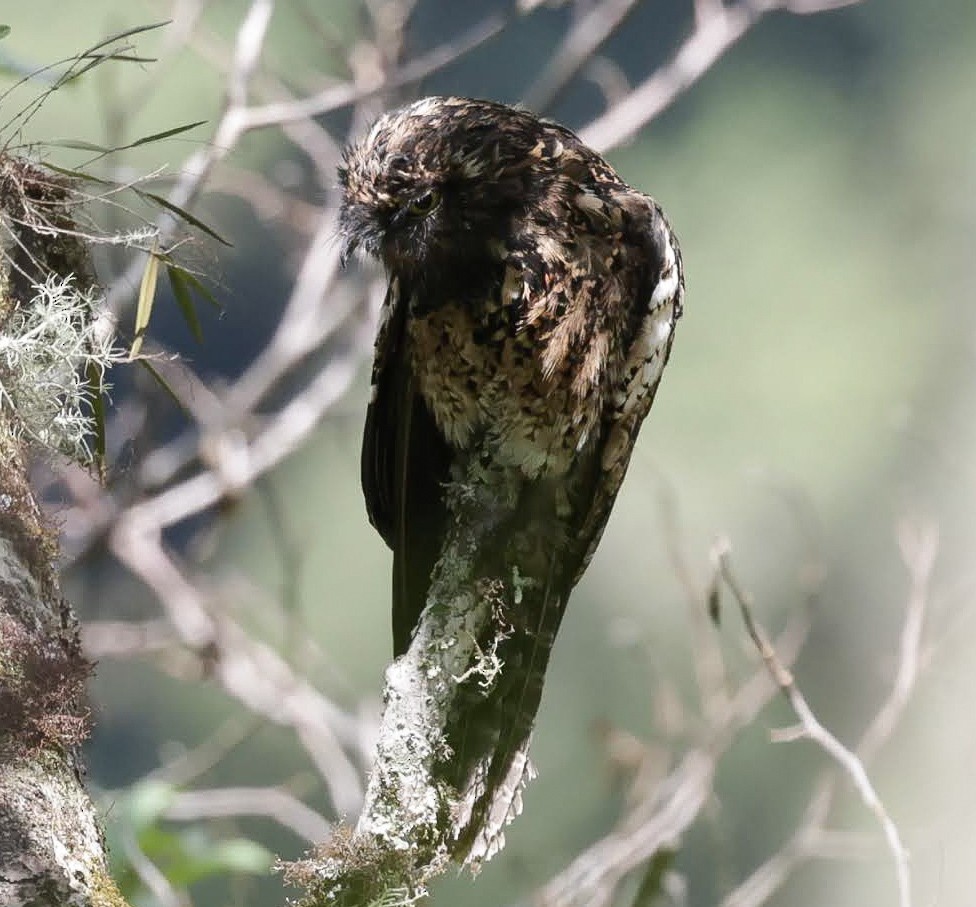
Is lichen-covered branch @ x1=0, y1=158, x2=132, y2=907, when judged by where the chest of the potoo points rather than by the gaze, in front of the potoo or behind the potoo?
in front

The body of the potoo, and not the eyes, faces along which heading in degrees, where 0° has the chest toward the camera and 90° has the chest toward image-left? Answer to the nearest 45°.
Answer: approximately 45°
